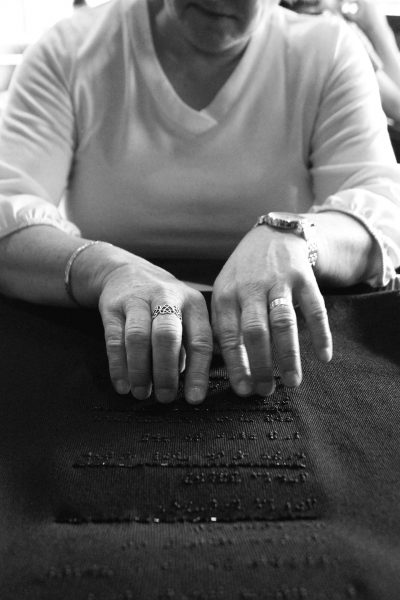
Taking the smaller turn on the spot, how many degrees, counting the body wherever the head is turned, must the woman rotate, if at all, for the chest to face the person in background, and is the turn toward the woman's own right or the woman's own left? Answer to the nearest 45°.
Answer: approximately 135° to the woman's own left

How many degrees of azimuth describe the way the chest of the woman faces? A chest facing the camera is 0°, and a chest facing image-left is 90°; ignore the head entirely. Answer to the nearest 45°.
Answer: approximately 0°
